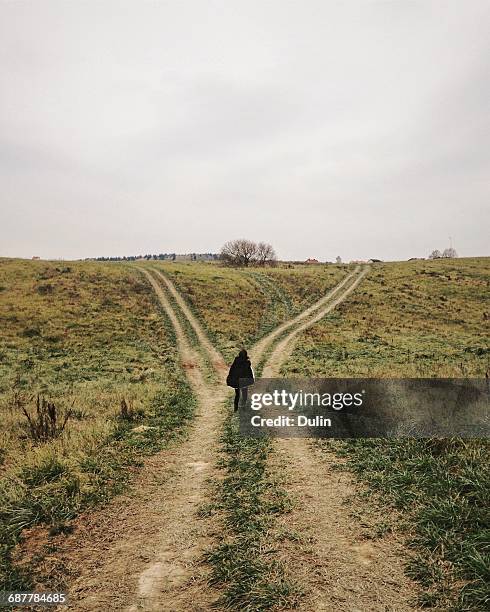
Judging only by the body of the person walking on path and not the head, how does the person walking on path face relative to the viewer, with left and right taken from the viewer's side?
facing away from the viewer
